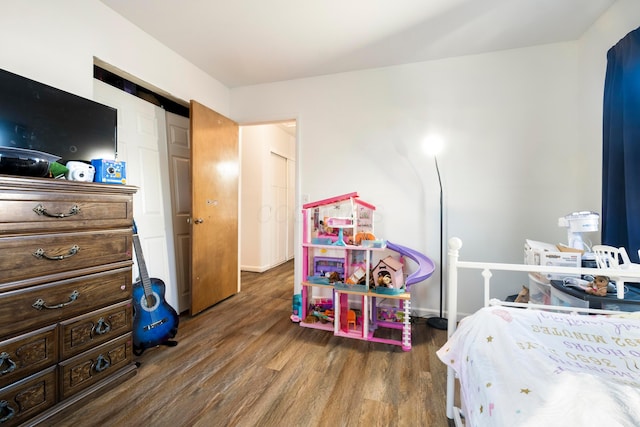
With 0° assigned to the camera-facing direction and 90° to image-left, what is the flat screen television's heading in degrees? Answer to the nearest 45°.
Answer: approximately 315°

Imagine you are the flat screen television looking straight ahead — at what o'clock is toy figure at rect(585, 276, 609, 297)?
The toy figure is roughly at 12 o'clock from the flat screen television.

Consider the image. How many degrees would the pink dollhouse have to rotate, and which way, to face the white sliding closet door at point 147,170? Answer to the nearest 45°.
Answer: approximately 45° to its right

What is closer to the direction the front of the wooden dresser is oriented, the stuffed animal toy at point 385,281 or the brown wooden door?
the stuffed animal toy

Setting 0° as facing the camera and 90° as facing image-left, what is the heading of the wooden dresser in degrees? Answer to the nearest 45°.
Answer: approximately 315°

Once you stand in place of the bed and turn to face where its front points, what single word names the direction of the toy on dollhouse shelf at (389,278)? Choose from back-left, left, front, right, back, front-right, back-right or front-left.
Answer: back-right

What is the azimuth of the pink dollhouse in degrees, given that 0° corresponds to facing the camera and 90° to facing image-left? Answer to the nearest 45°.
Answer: approximately 45°

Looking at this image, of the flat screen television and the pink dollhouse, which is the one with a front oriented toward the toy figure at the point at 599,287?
the flat screen television

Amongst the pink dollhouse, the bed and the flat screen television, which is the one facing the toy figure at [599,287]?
the flat screen television

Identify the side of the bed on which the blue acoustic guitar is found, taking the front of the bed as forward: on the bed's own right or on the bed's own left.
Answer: on the bed's own right
